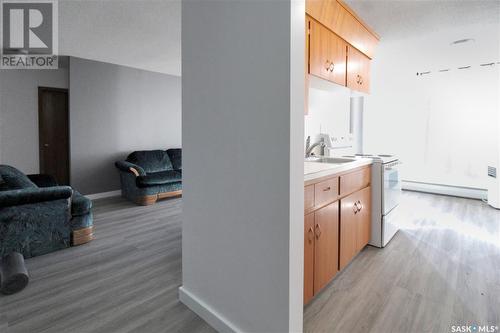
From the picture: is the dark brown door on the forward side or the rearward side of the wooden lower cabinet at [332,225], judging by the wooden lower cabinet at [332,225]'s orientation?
on the rearward side

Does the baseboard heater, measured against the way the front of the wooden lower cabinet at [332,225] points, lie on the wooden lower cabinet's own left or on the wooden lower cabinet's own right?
on the wooden lower cabinet's own left

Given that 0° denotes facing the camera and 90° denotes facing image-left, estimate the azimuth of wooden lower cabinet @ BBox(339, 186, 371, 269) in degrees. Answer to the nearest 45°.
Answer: approximately 315°

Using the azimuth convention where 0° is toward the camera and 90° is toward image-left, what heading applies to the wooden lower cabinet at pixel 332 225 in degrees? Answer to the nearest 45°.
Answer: approximately 315°

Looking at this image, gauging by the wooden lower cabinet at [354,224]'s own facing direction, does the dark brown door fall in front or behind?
behind
